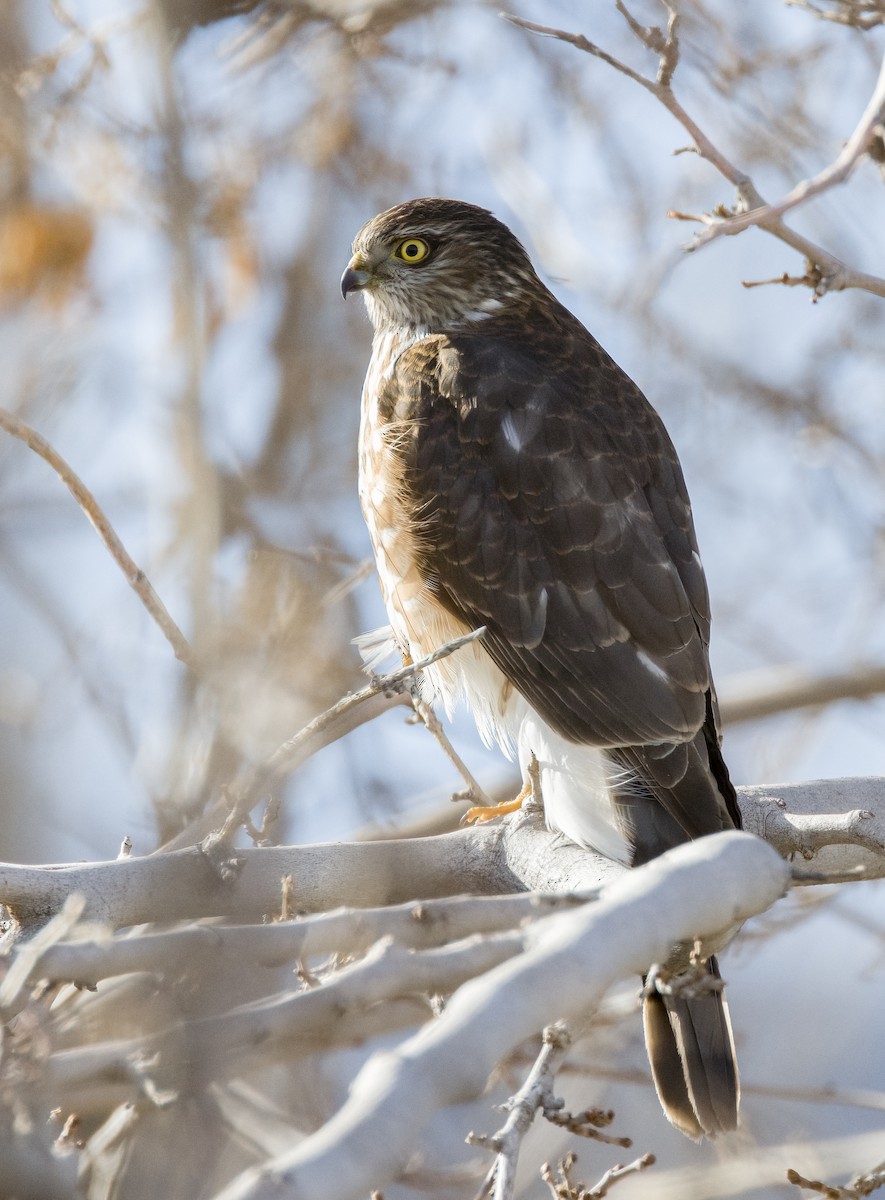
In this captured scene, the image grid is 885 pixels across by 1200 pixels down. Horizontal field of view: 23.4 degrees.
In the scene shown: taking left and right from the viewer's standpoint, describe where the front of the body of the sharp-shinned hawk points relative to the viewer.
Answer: facing to the left of the viewer

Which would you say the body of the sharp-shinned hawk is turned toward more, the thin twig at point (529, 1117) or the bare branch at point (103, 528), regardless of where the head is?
the bare branch

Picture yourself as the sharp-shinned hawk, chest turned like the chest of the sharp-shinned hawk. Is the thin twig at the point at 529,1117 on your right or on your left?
on your left
